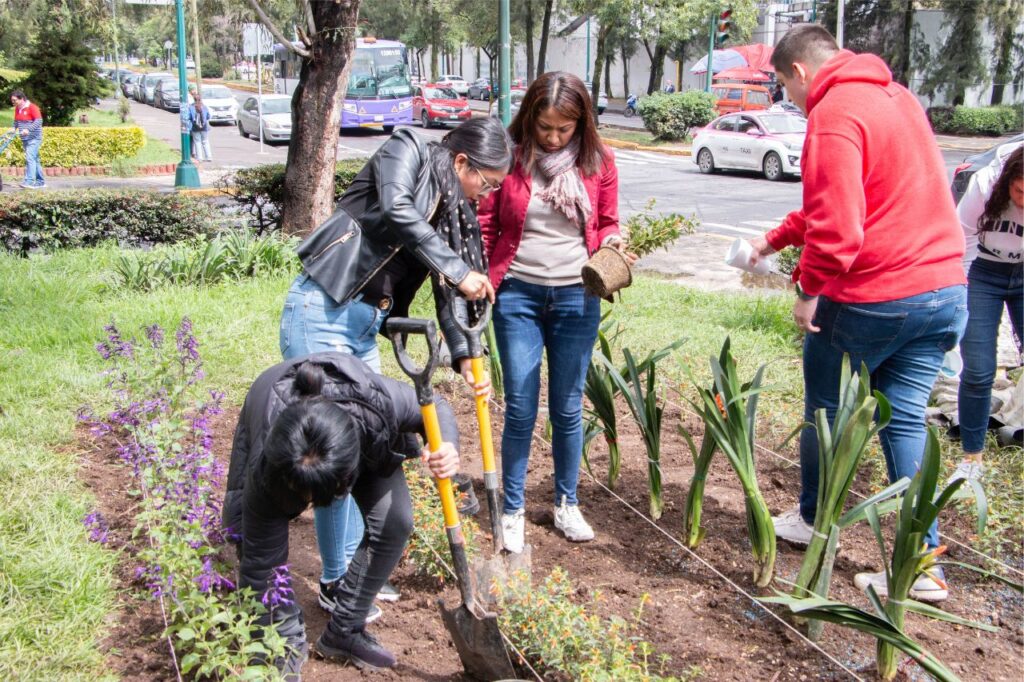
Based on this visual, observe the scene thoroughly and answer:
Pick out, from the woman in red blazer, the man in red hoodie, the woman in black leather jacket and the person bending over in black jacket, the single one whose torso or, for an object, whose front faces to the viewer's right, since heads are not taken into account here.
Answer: the woman in black leather jacket

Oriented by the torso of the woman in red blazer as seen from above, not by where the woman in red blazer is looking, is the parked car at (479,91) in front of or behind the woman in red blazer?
behind

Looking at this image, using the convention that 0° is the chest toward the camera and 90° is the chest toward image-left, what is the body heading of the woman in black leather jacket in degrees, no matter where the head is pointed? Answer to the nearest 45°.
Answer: approximately 270°

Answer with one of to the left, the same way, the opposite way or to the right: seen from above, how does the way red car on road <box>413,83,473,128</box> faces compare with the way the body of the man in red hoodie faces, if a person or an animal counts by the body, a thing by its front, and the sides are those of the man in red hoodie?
the opposite way

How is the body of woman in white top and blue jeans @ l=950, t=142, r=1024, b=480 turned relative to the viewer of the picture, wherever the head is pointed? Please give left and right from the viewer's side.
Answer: facing the viewer

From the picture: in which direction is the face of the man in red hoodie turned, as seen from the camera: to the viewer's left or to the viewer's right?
to the viewer's left

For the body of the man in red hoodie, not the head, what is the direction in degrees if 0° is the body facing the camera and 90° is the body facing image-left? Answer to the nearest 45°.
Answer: approximately 135°

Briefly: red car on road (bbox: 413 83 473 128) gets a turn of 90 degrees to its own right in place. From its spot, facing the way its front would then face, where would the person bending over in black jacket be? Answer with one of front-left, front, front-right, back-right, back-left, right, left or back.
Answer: front-left

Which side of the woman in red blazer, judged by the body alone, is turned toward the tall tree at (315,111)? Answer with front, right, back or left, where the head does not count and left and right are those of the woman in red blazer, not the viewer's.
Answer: back

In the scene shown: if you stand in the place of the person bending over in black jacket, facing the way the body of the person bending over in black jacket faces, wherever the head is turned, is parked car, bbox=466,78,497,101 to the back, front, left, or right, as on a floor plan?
back

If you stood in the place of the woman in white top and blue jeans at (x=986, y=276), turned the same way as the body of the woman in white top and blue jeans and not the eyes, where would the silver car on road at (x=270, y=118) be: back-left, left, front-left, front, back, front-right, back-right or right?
back-right

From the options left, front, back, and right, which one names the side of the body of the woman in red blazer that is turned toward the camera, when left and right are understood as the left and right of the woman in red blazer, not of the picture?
front

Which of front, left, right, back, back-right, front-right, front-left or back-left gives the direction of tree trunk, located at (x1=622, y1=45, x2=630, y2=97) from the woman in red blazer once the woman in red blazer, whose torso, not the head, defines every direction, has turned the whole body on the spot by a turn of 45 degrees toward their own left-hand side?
back-left
